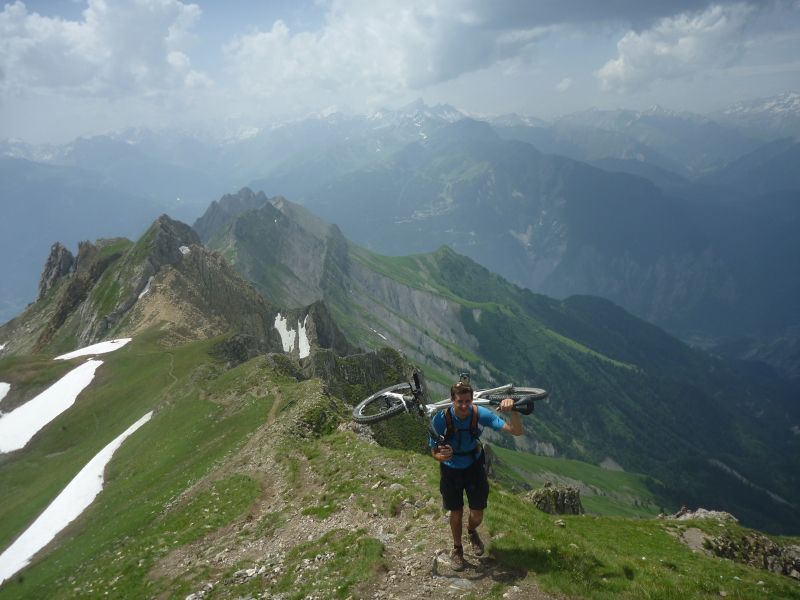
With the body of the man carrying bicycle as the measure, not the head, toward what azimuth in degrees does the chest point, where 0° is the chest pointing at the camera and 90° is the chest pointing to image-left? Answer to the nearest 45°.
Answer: approximately 0°

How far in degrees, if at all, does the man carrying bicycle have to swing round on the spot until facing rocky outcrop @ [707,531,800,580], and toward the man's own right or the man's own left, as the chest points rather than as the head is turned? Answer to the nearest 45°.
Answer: approximately 135° to the man's own left

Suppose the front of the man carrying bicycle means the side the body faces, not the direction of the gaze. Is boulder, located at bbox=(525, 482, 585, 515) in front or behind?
behind

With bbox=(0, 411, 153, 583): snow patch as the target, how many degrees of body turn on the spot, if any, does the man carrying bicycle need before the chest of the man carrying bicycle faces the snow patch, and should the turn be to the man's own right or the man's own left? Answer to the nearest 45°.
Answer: approximately 135° to the man's own right
